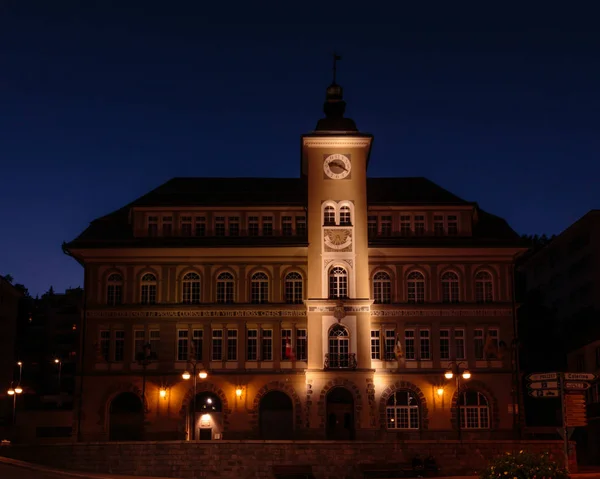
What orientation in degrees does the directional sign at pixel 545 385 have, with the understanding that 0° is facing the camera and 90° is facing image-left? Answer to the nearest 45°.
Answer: approximately 0°

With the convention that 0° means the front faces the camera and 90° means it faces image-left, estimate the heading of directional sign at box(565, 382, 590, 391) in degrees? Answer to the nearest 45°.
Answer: approximately 0°

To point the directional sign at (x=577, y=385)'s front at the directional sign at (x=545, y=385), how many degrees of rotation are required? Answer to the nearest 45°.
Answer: approximately 90° to its right

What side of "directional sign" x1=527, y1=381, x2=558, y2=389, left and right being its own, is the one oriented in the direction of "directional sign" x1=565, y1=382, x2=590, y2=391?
left

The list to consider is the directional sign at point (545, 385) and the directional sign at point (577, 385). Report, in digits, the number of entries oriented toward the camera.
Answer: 2
